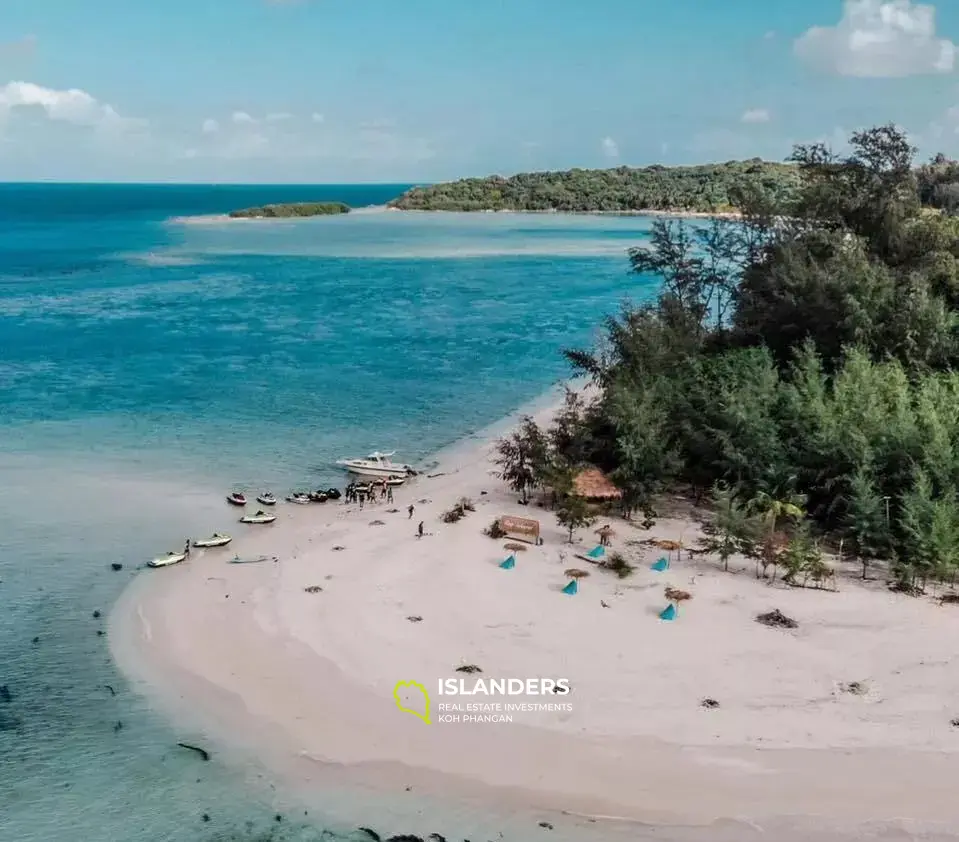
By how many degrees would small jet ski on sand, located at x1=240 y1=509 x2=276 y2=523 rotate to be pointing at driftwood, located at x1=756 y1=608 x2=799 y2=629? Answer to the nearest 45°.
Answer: approximately 45° to its right

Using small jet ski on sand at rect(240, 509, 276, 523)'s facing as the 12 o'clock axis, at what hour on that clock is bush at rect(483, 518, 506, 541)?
The bush is roughly at 1 o'clock from the small jet ski on sand.

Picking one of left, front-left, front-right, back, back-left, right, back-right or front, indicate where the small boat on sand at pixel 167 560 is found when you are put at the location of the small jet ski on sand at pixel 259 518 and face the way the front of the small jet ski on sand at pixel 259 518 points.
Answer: back-right

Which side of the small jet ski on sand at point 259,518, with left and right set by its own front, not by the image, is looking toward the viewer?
right

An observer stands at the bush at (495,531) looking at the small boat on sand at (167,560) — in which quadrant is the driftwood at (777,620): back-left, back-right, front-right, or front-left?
back-left

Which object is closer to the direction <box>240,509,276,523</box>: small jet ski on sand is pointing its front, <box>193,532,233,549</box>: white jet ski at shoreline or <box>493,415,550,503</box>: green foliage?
the green foliage

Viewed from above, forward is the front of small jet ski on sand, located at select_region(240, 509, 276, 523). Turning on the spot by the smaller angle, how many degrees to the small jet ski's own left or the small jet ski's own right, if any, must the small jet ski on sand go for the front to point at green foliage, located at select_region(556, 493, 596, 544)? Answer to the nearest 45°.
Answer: approximately 45° to the small jet ski's own right

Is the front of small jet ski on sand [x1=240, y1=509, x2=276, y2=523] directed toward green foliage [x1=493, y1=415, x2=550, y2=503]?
yes
